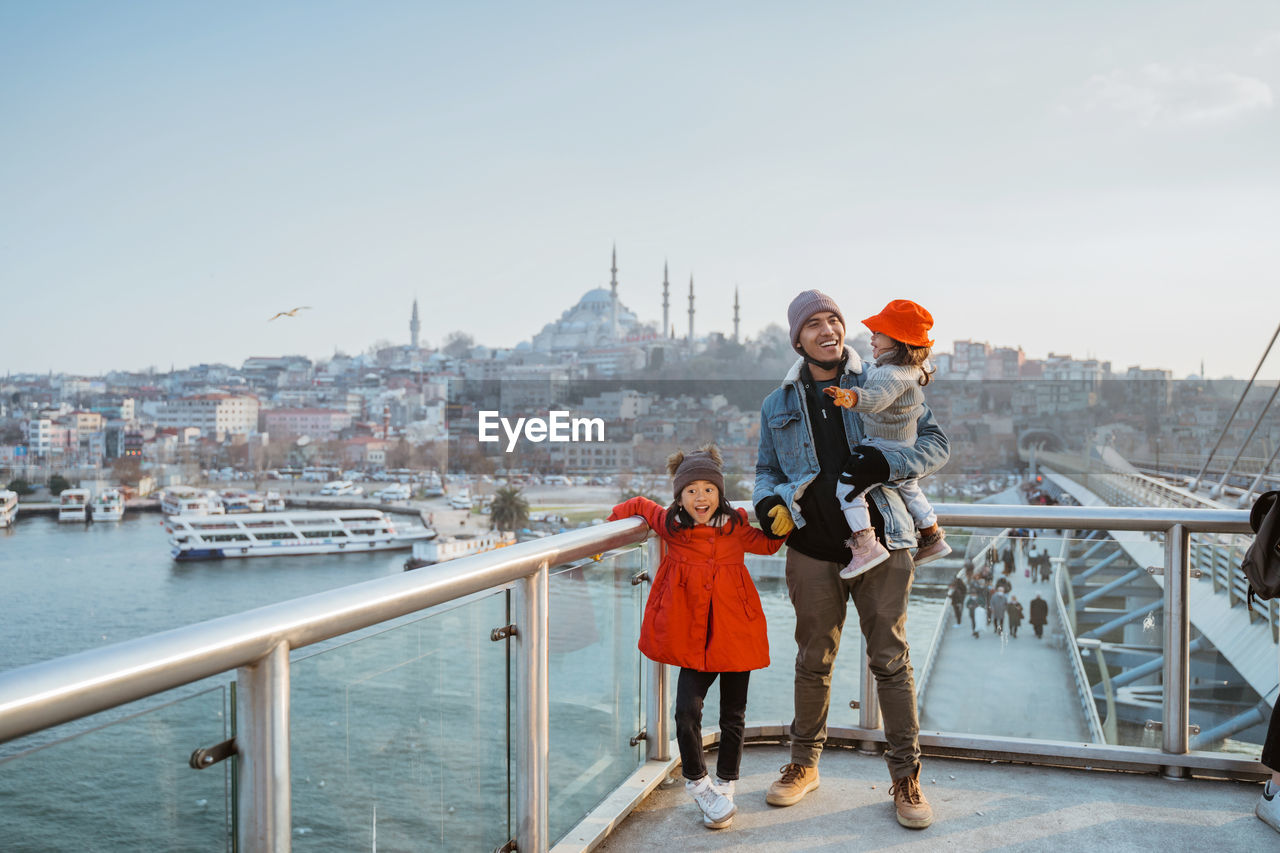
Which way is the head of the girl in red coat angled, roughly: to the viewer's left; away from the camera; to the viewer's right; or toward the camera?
toward the camera

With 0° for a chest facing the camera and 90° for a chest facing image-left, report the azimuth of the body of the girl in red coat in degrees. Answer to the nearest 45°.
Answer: approximately 0°

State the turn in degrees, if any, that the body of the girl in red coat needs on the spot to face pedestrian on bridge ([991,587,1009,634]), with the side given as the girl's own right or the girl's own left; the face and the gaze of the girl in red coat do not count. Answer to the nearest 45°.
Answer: approximately 135° to the girl's own left

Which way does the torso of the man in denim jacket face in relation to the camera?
toward the camera

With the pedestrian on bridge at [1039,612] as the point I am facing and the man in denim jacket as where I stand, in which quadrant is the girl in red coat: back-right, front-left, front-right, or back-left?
back-left

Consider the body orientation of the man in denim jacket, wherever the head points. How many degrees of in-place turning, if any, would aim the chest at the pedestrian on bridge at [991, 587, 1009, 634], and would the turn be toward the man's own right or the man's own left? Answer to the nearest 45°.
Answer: approximately 135° to the man's own left

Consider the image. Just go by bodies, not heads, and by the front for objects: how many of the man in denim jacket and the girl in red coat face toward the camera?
2

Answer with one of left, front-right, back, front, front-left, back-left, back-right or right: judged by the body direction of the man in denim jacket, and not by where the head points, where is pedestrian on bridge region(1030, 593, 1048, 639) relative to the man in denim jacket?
back-left

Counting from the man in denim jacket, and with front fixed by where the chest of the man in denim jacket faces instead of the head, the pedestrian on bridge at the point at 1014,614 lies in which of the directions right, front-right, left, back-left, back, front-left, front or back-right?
back-left

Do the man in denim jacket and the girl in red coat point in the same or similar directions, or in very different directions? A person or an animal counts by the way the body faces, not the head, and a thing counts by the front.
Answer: same or similar directions

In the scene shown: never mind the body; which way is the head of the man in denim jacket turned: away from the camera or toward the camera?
toward the camera
